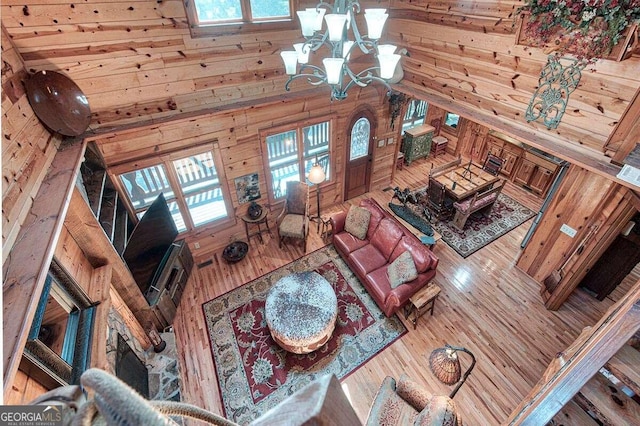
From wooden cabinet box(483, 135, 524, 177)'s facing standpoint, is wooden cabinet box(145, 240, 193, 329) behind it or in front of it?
in front

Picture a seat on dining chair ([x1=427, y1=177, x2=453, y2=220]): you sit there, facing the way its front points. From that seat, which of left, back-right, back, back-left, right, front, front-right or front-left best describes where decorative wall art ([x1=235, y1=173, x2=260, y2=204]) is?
back

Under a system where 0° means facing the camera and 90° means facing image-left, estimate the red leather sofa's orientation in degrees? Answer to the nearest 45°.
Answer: approximately 45°

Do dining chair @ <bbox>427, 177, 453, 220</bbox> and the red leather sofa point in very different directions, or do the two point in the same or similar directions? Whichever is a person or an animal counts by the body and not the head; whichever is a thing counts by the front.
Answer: very different directions

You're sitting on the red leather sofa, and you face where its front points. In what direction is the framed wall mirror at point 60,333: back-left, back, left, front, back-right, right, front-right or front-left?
front

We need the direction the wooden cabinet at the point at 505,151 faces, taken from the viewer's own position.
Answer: facing the viewer and to the left of the viewer

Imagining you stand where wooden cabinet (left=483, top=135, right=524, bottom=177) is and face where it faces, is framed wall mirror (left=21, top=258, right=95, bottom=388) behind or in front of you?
in front

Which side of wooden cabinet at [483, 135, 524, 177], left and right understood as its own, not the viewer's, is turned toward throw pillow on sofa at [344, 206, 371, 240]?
front

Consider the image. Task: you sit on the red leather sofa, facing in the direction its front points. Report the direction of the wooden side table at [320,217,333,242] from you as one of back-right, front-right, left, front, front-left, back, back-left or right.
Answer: right

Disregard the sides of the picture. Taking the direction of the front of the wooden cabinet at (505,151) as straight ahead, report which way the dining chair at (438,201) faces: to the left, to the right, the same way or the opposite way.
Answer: the opposite way

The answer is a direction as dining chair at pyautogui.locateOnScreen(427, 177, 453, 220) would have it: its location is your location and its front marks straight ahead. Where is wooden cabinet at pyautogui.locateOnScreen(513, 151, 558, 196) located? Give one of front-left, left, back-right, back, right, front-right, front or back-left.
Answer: front

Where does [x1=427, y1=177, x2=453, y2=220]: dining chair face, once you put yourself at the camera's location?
facing away from the viewer and to the right of the viewer

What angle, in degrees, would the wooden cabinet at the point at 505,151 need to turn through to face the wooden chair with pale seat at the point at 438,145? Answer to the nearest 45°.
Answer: approximately 45° to its right

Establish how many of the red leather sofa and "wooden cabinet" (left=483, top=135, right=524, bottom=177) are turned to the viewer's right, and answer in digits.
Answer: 0

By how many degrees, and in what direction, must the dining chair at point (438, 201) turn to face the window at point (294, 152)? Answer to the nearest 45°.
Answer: approximately 180°

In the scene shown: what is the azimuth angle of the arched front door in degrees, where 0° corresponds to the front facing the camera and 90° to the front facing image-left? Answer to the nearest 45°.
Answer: approximately 315°

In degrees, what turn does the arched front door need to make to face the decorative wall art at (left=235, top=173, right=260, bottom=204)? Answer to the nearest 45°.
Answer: approximately 90° to its right

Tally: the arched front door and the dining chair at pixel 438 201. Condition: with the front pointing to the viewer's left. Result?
0
